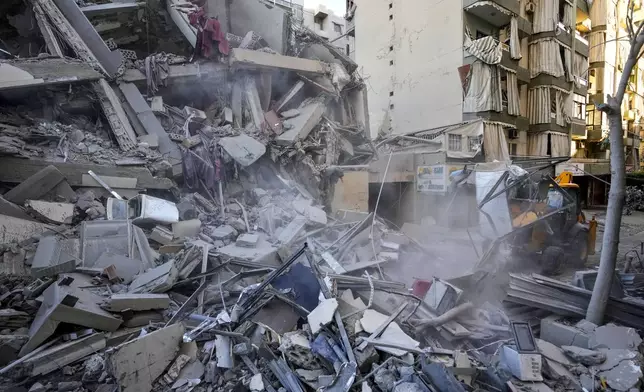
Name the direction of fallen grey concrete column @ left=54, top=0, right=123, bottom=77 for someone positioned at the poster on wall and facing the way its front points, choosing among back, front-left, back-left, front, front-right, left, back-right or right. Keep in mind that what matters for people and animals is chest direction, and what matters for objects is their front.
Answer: front-right

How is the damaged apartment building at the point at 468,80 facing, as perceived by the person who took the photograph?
facing the viewer and to the right of the viewer

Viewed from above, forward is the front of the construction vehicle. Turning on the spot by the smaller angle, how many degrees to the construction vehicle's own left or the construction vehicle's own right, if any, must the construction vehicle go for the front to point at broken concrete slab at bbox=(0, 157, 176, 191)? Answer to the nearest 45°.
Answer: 0° — it already faces it

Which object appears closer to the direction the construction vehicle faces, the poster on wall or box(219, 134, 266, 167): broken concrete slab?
the broken concrete slab

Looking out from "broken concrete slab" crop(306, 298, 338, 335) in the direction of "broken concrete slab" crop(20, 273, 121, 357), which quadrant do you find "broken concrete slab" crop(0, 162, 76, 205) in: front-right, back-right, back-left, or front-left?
front-right

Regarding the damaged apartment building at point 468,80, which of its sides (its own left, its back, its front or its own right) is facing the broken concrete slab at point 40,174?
right

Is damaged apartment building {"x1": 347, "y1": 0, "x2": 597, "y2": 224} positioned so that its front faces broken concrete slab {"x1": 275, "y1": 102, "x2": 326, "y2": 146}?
no

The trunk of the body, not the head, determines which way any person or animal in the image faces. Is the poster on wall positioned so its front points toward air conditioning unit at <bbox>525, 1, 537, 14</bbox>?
no

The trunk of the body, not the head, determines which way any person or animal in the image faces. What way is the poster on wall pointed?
toward the camera

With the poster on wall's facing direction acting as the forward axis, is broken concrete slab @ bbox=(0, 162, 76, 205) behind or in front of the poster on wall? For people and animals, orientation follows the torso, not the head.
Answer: in front

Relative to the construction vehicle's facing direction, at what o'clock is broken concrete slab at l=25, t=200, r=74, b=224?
The broken concrete slab is roughly at 12 o'clock from the construction vehicle.

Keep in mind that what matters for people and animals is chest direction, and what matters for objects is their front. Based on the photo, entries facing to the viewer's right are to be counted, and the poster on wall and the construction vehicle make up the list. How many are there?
0

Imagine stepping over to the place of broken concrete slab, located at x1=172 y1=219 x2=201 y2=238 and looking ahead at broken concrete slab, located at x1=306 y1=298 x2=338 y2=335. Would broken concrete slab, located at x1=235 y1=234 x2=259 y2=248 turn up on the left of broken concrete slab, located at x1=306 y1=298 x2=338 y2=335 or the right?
left

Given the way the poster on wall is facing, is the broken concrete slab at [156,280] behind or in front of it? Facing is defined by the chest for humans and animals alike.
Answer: in front

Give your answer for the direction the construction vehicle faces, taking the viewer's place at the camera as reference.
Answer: facing the viewer and to the left of the viewer
